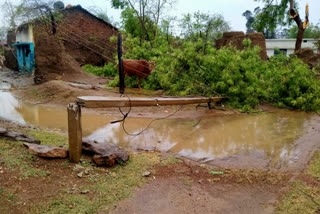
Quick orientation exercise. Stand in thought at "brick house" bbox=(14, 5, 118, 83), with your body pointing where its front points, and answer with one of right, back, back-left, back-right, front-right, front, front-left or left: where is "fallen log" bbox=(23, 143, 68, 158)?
front-left

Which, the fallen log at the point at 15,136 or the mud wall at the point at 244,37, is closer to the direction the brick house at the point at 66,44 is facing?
the fallen log

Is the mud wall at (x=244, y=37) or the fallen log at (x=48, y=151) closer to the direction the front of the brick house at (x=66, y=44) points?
the fallen log

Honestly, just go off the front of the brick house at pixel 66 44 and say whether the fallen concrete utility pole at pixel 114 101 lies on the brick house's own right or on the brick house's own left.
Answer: on the brick house's own left

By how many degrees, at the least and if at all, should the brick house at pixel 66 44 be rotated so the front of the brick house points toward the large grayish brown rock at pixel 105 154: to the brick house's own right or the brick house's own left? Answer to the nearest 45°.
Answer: approximately 45° to the brick house's own left

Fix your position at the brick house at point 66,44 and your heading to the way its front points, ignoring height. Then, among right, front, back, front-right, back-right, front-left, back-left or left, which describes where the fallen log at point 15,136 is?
front-left

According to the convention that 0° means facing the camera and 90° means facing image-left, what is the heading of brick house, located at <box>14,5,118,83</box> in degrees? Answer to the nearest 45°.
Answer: approximately 45°

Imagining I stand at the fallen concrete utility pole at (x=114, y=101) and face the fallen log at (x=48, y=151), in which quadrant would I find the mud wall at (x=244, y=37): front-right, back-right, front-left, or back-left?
back-right

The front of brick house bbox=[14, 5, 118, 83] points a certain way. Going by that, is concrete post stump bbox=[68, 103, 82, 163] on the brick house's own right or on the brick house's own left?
on the brick house's own left

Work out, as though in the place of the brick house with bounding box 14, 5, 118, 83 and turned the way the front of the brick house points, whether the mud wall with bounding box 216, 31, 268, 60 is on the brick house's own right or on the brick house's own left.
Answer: on the brick house's own left
